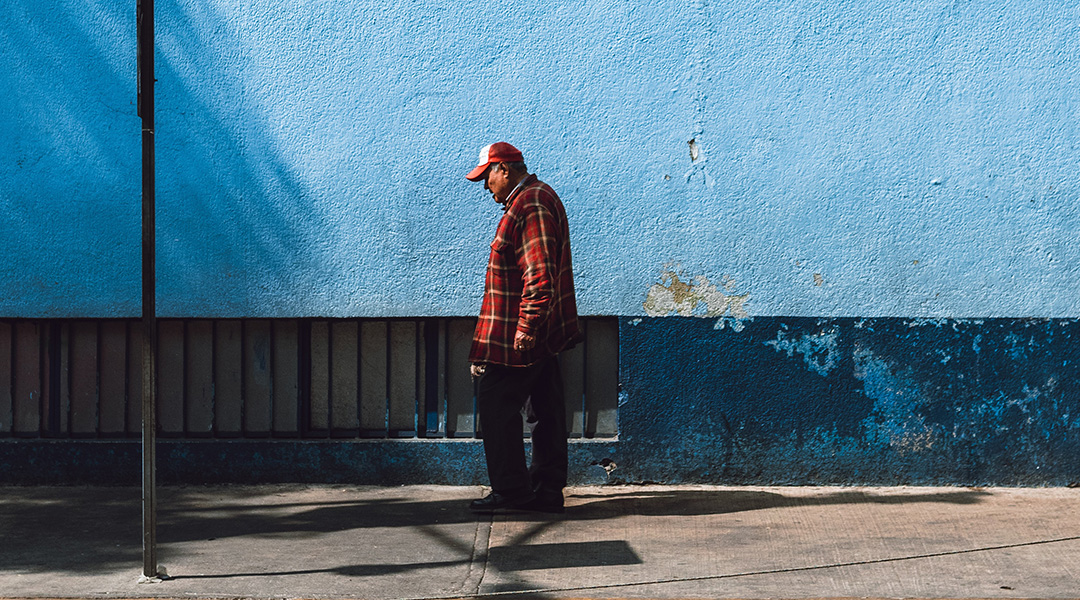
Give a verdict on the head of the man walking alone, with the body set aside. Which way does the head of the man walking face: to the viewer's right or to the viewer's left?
to the viewer's left

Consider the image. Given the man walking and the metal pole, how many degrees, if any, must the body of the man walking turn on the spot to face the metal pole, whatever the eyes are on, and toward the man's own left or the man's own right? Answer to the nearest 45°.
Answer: approximately 45° to the man's own left

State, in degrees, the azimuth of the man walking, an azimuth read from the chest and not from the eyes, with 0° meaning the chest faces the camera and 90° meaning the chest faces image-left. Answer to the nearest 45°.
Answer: approximately 90°
